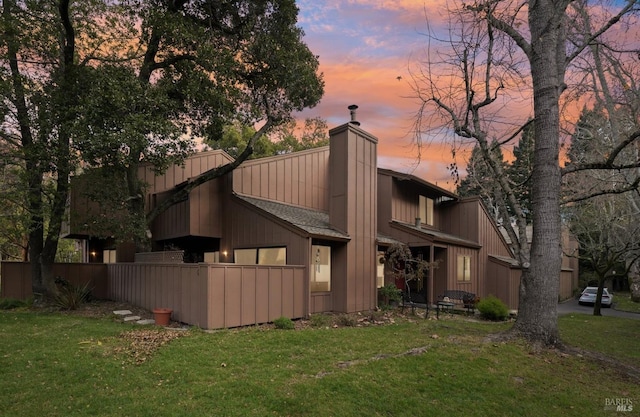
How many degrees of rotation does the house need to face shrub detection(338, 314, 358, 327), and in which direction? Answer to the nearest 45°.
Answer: approximately 45° to its right

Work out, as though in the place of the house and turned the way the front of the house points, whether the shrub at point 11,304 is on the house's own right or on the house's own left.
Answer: on the house's own right

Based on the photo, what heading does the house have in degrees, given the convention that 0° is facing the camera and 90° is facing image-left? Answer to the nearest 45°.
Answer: approximately 315°

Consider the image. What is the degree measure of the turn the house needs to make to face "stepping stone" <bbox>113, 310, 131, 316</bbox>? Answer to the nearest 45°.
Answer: approximately 90° to its right

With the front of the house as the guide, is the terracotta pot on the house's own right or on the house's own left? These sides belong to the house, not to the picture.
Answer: on the house's own right
